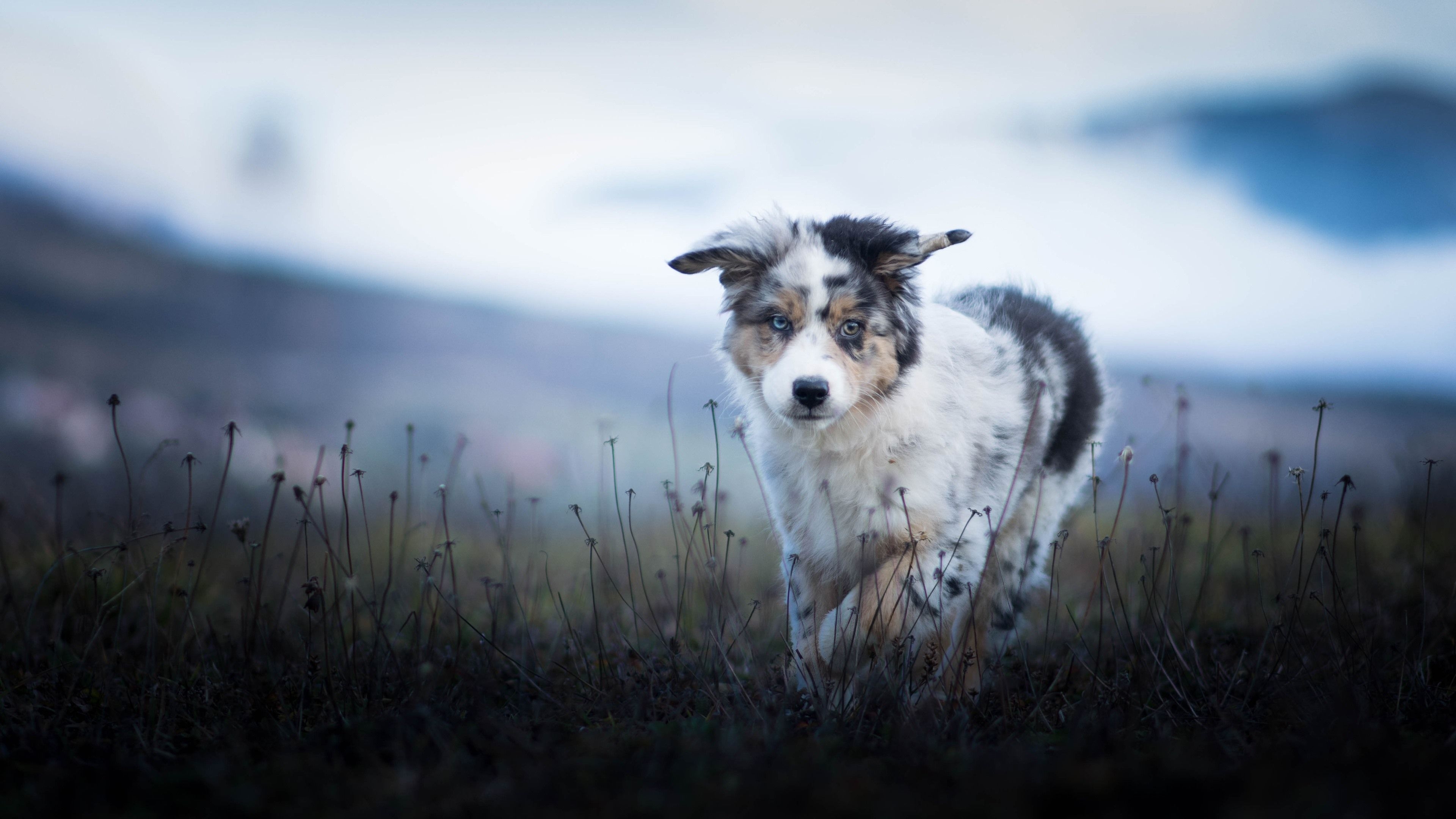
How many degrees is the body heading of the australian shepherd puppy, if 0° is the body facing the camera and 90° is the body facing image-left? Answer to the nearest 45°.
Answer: approximately 45°
